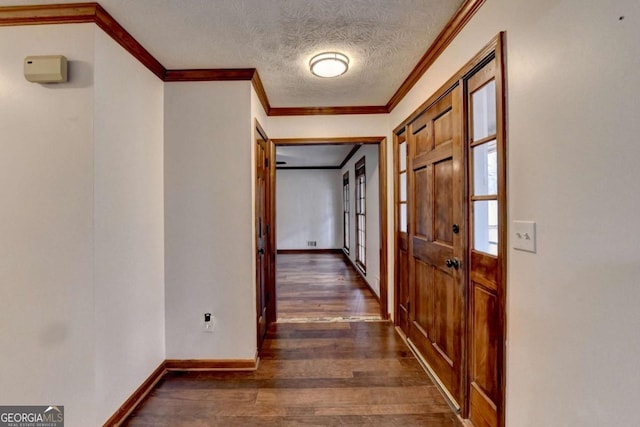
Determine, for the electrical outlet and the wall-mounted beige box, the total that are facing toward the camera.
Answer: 2

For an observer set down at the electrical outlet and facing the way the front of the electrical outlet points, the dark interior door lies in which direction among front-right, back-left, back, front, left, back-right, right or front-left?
back-left

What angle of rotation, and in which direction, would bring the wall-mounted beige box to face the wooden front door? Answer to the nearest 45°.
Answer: approximately 45° to its left

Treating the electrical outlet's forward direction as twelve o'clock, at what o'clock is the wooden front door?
The wooden front door is roughly at 10 o'clock from the electrical outlet.

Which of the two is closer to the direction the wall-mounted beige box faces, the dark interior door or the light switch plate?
the light switch plate

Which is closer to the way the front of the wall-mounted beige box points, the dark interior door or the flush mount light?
the flush mount light
